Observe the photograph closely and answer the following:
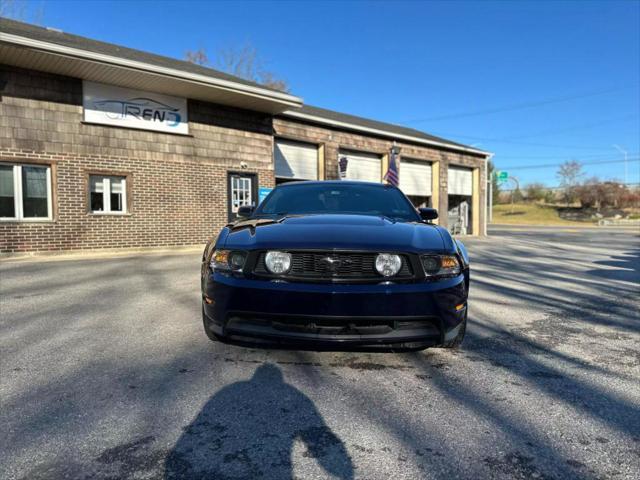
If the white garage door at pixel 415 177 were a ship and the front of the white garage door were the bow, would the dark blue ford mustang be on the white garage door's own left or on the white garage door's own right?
on the white garage door's own right

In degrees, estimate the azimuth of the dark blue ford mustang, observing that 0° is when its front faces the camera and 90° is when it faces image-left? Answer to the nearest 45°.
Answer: approximately 0°

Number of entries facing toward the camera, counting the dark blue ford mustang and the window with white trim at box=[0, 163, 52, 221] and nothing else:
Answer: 2

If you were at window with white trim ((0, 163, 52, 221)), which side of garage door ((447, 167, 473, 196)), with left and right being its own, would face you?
right

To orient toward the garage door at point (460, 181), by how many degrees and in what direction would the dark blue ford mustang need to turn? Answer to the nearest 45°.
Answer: approximately 180°

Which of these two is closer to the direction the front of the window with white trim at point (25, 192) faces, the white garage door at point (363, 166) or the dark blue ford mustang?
the dark blue ford mustang

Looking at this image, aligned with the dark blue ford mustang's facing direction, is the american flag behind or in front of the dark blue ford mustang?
behind

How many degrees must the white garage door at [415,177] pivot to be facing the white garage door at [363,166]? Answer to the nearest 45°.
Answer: approximately 90° to its right
